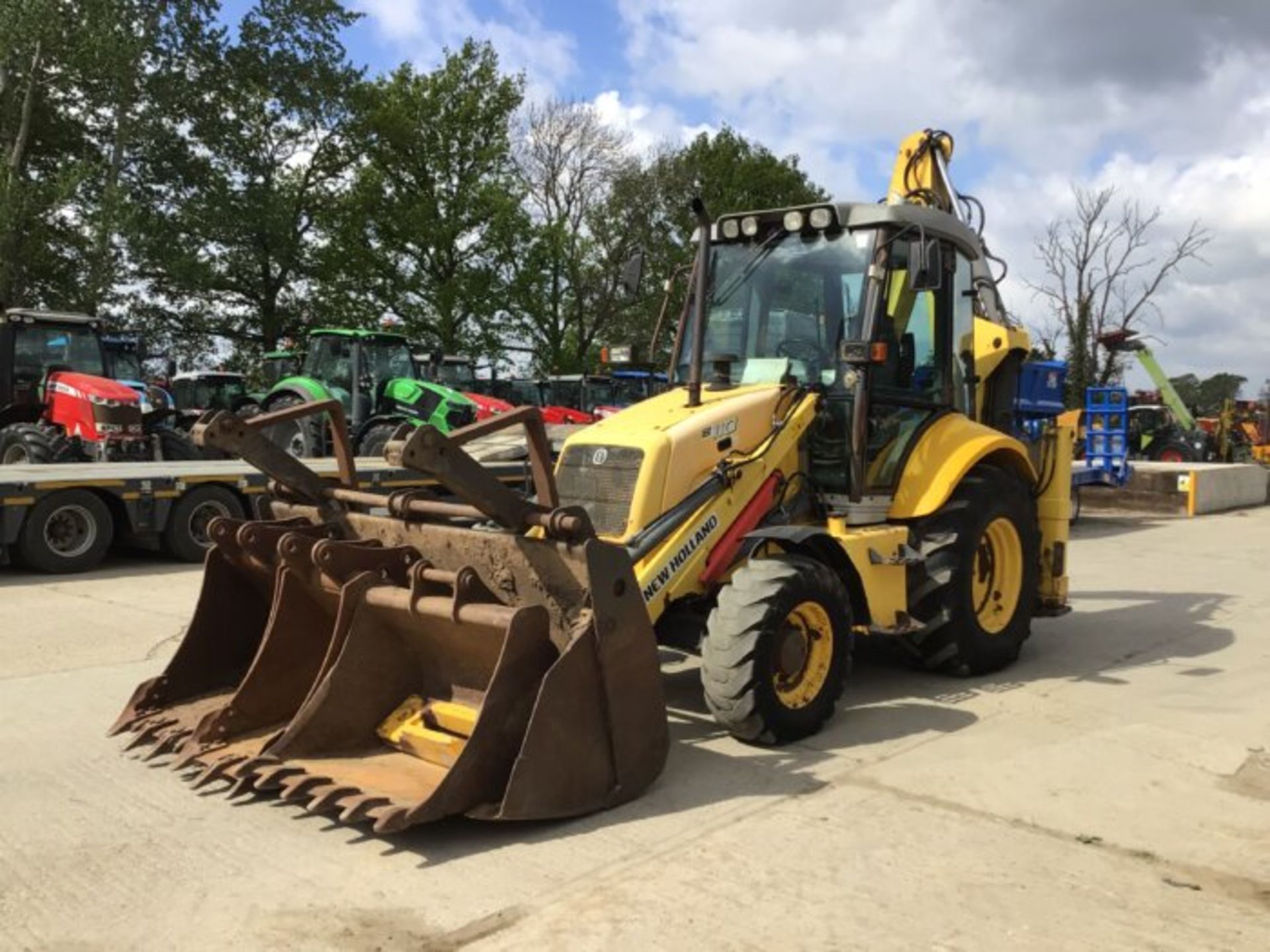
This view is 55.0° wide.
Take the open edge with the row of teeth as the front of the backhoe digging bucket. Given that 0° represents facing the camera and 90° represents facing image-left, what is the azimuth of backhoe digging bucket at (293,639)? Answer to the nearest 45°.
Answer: approximately 45°

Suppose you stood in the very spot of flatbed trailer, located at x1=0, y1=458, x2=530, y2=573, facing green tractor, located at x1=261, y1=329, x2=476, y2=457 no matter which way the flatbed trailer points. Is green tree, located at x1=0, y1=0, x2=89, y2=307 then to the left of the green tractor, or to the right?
left

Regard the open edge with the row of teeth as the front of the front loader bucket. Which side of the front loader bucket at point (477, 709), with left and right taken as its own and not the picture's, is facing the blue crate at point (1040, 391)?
back

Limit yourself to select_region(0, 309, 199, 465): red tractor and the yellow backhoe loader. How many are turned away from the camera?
0

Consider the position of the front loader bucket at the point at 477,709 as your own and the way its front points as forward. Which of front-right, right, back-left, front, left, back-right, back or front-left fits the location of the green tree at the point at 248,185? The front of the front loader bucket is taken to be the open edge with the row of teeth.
back-right

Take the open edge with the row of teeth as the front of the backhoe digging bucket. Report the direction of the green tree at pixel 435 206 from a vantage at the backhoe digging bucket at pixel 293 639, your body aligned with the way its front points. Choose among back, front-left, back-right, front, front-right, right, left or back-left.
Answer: back-right

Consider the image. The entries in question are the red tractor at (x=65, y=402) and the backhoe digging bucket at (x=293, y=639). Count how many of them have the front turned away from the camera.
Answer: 0

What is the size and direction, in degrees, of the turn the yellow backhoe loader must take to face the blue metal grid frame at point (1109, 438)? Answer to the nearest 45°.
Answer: approximately 180°

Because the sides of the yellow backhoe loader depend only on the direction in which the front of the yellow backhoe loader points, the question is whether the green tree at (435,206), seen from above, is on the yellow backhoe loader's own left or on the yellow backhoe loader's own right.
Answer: on the yellow backhoe loader's own right

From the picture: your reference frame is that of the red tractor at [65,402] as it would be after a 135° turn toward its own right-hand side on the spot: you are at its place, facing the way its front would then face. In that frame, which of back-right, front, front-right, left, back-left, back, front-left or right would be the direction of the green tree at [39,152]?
right

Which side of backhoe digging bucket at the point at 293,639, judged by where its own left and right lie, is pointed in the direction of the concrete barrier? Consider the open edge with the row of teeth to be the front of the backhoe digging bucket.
back
